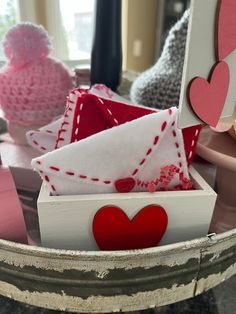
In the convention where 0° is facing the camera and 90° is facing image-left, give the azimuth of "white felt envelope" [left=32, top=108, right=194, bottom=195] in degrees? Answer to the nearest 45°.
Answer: approximately 0°
